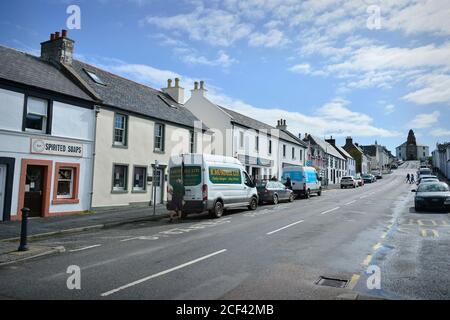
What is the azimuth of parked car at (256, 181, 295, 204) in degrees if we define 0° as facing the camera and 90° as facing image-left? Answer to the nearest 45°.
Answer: approximately 225°

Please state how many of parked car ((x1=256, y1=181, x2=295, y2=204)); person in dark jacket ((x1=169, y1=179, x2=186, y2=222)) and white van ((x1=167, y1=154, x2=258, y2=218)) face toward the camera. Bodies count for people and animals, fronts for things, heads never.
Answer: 0

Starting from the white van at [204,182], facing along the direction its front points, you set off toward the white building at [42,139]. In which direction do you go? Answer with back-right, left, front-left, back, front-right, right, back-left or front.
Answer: back-left

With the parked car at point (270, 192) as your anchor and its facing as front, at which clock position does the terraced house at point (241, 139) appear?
The terraced house is roughly at 10 o'clock from the parked car.

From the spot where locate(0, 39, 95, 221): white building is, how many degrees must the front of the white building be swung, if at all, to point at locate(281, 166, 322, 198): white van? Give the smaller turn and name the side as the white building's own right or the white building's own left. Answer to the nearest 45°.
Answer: approximately 45° to the white building's own left

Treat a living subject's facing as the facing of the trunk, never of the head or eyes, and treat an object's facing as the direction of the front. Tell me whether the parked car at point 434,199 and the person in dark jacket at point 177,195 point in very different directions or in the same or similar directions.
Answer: very different directions

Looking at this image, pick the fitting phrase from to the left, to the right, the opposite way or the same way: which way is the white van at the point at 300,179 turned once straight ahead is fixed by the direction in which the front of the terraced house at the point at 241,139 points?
to the left

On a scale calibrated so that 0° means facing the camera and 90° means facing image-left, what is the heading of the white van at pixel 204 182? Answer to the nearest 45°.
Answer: approximately 225°

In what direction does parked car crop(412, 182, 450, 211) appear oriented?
toward the camera

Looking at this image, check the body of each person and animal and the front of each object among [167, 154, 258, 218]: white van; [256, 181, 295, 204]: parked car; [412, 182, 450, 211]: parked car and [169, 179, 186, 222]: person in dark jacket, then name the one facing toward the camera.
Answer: [412, 182, 450, 211]: parked car

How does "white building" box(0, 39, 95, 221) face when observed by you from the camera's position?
facing the viewer and to the right of the viewer

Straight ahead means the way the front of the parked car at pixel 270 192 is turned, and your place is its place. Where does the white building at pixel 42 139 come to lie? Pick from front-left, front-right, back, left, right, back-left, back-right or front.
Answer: back

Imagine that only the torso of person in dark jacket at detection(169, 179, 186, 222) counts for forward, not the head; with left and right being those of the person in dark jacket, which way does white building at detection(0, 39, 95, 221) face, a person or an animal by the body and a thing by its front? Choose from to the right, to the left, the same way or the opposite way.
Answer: to the right

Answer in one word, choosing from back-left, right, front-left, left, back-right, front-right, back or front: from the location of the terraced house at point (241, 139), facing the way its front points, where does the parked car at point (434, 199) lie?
front

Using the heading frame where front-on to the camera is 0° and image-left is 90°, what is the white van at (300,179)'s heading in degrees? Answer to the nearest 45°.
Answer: approximately 225°

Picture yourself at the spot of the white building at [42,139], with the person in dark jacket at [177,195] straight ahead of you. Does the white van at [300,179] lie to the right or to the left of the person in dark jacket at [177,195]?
left

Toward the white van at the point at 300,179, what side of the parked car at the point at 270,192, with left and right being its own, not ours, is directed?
front
